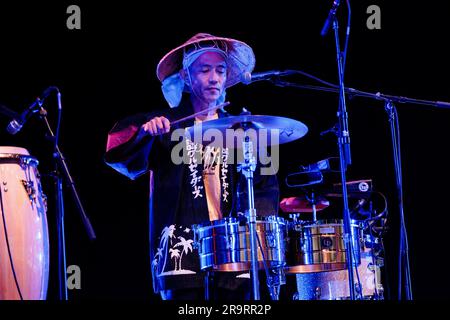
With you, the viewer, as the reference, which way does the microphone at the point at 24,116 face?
facing to the left of the viewer

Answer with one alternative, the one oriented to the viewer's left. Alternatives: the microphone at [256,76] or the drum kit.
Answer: the microphone

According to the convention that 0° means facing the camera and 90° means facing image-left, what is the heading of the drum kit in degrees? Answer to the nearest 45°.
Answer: approximately 0°

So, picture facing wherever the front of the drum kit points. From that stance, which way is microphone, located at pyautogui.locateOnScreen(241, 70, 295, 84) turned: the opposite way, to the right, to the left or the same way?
to the right

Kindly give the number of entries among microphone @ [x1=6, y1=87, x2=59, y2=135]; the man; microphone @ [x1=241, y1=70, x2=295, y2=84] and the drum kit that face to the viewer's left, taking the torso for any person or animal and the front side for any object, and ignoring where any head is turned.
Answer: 2

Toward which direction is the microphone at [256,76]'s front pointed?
to the viewer's left

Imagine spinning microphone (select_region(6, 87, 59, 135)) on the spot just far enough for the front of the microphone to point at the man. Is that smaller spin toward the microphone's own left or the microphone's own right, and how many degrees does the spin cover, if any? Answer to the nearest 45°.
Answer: approximately 180°
